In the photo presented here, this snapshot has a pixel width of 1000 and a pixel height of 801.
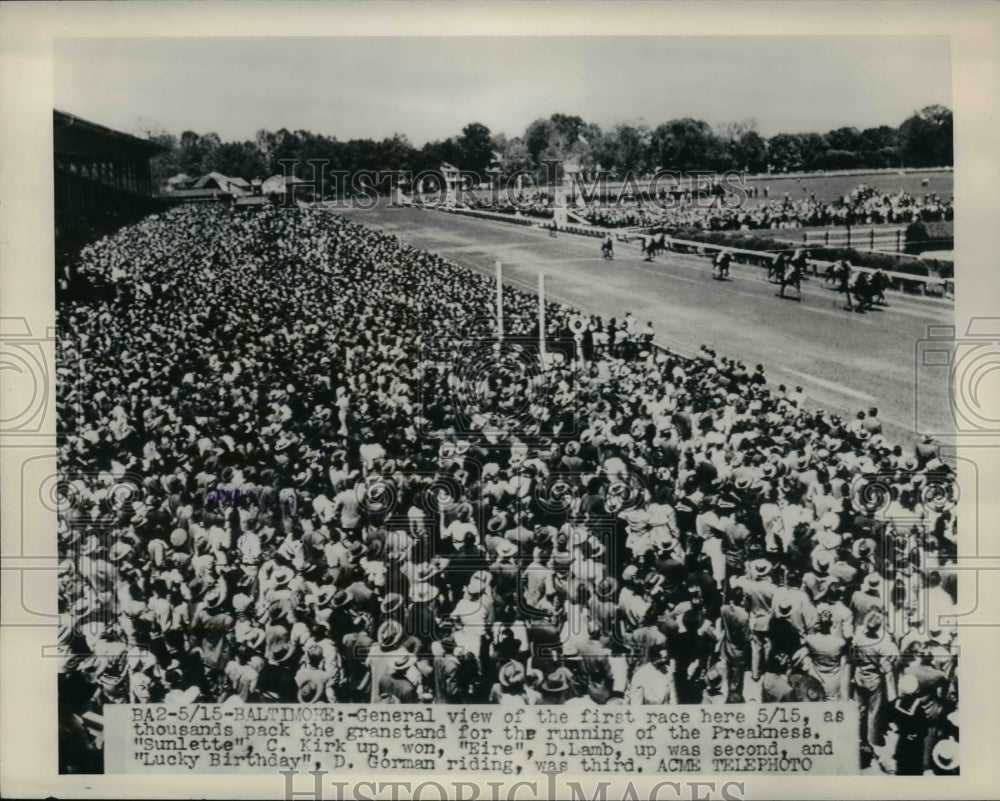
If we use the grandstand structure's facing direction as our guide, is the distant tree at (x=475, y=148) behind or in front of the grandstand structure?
in front

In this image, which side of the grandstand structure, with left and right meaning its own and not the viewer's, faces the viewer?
right
